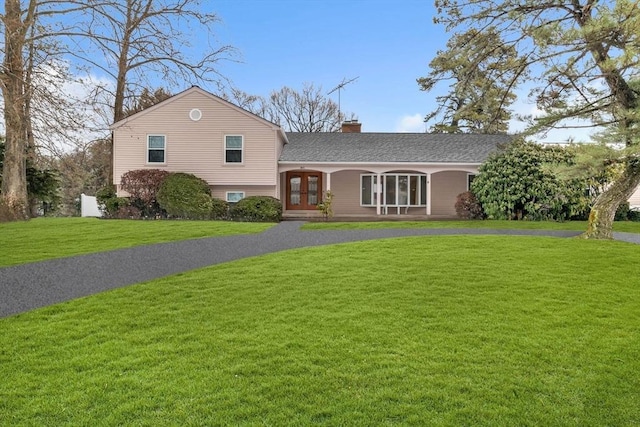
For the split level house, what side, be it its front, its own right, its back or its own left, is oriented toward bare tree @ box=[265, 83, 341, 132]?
back

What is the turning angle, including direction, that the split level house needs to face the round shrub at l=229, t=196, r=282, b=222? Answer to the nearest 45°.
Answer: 0° — it already faces it

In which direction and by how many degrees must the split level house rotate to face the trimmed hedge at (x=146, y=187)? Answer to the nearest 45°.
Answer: approximately 90° to its right

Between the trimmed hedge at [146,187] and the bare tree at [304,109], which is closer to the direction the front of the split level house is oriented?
the trimmed hedge

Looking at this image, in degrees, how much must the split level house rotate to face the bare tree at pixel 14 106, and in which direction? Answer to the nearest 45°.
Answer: approximately 45° to its right

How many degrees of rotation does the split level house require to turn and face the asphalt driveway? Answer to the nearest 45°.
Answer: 0° — it already faces it

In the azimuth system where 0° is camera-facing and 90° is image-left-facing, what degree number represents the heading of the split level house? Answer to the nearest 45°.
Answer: approximately 0°

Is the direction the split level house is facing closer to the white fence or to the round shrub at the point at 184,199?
the round shrub
